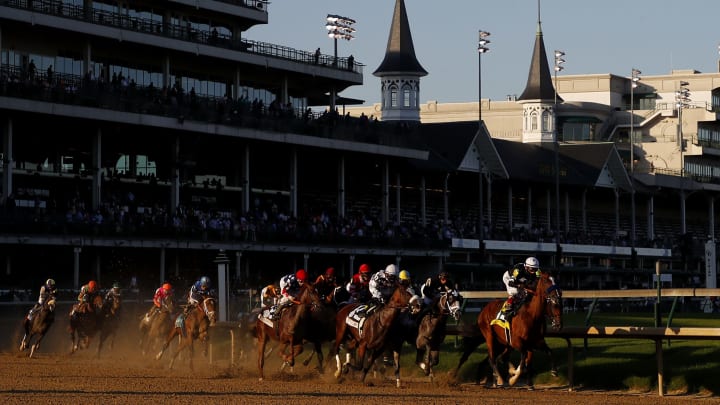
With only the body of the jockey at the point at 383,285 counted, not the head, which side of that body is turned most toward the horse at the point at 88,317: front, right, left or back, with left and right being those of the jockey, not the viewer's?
back

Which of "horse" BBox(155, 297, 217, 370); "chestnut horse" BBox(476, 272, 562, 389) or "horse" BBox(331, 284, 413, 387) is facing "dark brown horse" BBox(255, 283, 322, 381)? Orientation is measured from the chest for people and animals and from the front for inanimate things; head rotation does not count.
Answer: "horse" BBox(155, 297, 217, 370)

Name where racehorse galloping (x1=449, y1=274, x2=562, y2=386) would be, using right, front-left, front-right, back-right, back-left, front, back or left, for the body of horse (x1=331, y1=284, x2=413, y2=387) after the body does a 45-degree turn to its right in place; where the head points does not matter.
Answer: left

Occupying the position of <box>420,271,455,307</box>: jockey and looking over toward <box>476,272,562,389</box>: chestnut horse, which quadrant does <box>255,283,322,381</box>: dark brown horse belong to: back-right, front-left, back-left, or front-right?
back-right

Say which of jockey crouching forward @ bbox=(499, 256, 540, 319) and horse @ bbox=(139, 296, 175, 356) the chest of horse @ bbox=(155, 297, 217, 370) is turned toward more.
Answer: the jockey crouching forward

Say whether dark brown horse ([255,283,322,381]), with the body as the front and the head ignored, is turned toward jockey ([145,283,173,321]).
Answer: no

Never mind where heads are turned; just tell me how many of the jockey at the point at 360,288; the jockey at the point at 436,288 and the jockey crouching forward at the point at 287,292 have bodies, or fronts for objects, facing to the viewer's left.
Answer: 0

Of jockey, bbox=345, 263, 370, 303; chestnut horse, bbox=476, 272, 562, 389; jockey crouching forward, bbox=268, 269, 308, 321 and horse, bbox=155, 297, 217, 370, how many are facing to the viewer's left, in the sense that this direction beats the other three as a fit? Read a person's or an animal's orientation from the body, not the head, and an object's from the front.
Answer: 0

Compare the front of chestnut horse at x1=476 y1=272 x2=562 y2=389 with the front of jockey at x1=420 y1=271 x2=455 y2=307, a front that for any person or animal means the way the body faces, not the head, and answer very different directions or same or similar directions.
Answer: same or similar directions

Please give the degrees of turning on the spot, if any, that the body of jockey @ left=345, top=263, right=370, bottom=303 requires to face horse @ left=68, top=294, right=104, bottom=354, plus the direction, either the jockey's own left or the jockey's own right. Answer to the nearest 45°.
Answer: approximately 180°

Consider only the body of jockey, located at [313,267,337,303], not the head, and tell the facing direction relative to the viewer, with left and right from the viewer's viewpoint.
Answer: facing the viewer and to the right of the viewer

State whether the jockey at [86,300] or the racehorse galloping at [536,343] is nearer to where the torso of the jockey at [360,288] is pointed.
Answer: the racehorse galloping

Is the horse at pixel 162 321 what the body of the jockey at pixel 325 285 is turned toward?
no

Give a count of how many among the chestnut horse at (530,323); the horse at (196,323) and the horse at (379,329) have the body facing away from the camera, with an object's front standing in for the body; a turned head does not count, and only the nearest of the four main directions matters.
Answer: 0

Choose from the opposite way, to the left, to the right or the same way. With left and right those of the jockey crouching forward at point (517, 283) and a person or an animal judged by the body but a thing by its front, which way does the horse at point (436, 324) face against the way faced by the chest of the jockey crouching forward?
the same way

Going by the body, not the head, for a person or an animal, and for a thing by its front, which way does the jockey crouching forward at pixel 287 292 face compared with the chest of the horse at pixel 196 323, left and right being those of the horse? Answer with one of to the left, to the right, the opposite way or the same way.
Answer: the same way

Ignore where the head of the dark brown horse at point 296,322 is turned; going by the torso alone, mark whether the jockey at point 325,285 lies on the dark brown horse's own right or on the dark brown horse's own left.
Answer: on the dark brown horse's own left
